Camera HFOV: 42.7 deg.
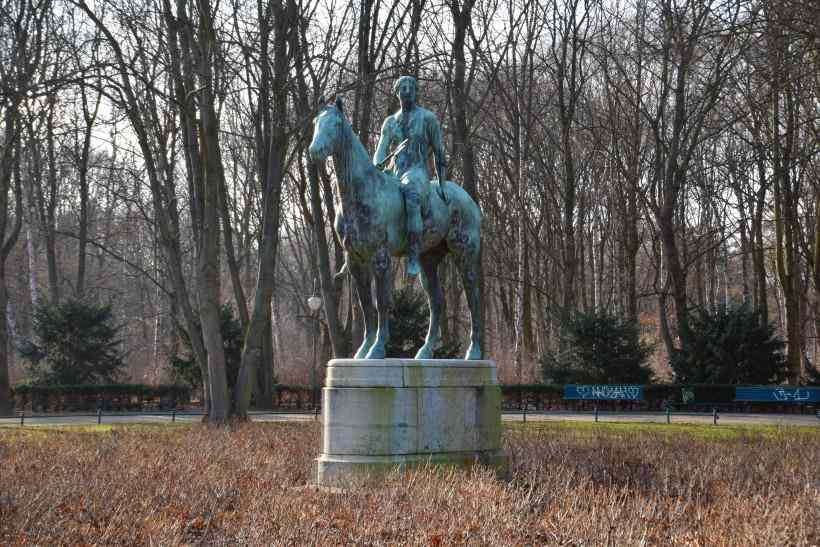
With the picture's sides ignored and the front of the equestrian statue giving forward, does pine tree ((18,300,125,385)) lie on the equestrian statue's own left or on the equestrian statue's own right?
on the equestrian statue's own right

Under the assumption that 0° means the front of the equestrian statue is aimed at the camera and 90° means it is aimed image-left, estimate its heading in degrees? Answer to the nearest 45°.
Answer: approximately 45°
